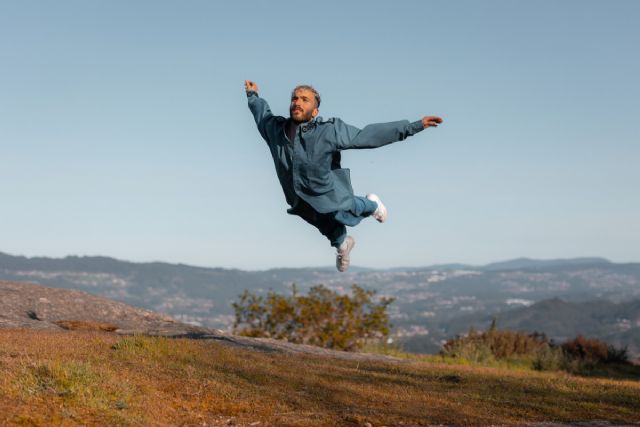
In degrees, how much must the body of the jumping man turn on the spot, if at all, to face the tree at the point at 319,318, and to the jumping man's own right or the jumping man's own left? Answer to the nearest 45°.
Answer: approximately 135° to the jumping man's own right

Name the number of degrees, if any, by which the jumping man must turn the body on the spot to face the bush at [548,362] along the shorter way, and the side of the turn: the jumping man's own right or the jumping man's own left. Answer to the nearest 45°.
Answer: approximately 180°

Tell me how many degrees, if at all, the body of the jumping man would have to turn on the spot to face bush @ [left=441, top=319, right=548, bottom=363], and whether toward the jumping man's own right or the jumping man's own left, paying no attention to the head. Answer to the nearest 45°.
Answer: approximately 135° to the jumping man's own right

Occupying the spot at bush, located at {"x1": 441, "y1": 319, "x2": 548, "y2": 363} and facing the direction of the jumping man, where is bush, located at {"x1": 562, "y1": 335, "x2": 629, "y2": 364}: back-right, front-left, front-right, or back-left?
back-left

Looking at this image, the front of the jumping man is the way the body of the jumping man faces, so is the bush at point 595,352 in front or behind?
behind

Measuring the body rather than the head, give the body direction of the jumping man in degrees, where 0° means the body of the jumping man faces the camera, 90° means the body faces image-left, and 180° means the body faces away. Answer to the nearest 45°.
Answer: approximately 45°
